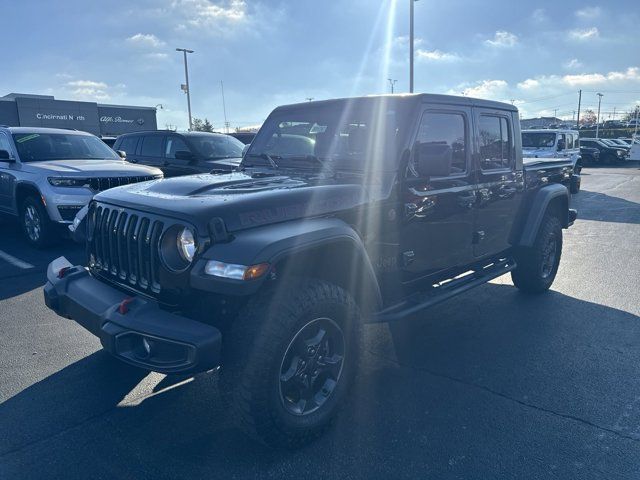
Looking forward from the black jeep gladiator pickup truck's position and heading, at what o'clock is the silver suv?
The silver suv is roughly at 3 o'clock from the black jeep gladiator pickup truck.

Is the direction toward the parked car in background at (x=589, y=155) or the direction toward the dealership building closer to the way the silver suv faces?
the parked car in background

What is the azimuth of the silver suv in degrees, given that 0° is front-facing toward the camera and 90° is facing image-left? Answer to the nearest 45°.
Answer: approximately 315°

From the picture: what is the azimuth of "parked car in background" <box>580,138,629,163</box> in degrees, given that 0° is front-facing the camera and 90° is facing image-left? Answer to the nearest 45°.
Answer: approximately 315°

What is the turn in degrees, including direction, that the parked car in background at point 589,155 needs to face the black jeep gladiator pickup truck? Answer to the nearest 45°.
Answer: approximately 45° to its right

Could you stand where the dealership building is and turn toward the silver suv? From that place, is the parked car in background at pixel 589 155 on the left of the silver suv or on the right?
left

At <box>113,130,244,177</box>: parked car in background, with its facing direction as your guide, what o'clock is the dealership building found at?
The dealership building is roughly at 7 o'clock from the parked car in background.

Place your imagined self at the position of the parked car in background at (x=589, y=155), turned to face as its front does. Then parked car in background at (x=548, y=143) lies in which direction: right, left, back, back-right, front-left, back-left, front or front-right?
front-right

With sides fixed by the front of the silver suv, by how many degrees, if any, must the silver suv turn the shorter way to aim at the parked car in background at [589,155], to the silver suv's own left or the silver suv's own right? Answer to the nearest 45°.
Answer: approximately 45° to the silver suv's own left

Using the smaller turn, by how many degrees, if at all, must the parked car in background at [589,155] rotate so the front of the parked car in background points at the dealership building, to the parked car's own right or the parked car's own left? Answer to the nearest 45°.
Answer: approximately 135° to the parked car's own right
